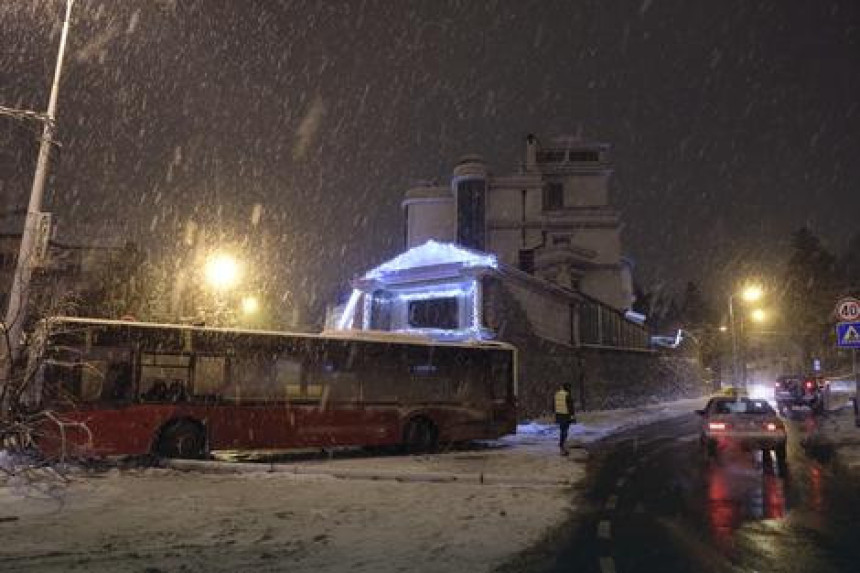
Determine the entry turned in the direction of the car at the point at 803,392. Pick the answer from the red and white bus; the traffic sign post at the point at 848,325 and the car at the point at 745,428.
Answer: the car at the point at 745,428

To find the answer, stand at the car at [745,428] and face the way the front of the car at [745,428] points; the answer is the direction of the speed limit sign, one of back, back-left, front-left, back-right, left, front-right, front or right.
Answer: front-right

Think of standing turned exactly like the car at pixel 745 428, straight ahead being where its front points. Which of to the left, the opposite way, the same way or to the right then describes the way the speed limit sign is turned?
the opposite way

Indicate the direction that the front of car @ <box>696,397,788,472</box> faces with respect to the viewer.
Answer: facing away from the viewer

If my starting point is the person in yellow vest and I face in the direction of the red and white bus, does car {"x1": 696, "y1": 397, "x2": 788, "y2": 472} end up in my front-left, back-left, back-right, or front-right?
back-left

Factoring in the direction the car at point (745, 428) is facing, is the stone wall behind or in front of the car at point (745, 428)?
in front

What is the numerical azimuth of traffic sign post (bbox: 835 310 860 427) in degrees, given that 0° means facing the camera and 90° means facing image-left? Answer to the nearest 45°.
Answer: approximately 0°

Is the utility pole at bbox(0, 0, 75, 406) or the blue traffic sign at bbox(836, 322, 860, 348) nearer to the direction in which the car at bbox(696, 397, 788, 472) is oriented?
the blue traffic sign

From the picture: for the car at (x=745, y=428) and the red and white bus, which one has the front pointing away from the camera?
the car
